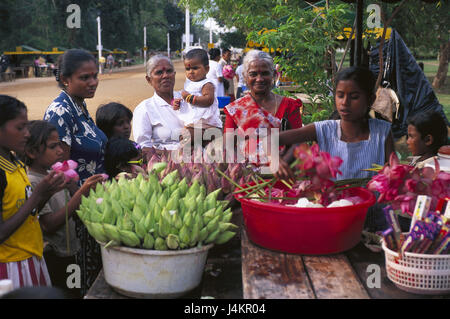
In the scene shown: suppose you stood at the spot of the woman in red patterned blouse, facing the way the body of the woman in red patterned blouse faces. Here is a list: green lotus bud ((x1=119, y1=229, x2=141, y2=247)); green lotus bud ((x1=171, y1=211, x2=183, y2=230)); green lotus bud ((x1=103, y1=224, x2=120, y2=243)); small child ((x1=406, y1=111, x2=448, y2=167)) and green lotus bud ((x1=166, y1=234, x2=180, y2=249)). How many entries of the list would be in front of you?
4

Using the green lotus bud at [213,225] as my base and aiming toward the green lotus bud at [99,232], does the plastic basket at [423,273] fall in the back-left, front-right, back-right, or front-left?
back-left

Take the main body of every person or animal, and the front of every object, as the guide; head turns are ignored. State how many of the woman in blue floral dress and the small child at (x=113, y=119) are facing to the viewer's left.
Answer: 0

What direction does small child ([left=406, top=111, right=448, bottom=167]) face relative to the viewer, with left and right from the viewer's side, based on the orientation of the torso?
facing to the left of the viewer

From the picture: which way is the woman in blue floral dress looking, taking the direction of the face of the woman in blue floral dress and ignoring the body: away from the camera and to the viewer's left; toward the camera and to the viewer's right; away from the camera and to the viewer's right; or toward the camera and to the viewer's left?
toward the camera and to the viewer's right

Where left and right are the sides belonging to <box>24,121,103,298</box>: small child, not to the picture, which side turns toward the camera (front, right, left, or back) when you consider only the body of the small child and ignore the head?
right

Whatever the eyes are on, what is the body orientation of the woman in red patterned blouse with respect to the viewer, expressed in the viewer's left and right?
facing the viewer
